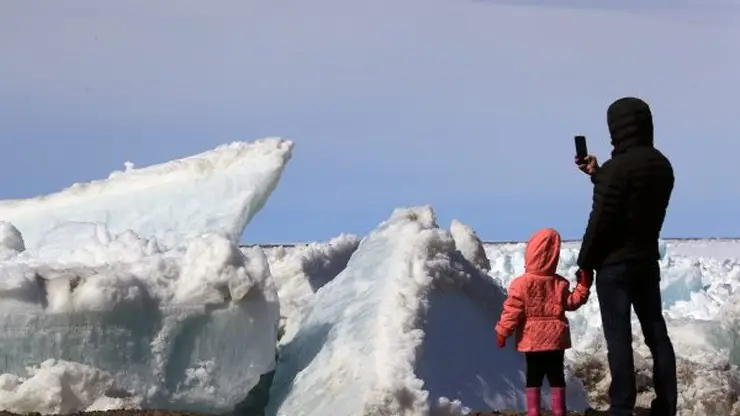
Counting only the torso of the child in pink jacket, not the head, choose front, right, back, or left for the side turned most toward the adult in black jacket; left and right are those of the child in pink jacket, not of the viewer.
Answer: right

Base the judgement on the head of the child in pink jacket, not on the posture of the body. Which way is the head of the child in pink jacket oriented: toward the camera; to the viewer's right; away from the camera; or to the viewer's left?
away from the camera

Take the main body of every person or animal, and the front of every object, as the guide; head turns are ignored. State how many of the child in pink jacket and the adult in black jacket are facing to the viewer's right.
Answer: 0

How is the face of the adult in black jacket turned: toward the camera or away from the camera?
away from the camera

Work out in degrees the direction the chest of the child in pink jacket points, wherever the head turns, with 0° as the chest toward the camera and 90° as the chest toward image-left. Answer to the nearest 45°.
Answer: approximately 180°

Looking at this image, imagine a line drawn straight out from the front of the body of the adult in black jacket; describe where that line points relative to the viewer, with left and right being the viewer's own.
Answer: facing away from the viewer and to the left of the viewer

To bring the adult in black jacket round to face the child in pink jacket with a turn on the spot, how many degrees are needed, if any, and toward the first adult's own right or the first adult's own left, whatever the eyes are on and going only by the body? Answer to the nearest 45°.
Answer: approximately 45° to the first adult's own left
